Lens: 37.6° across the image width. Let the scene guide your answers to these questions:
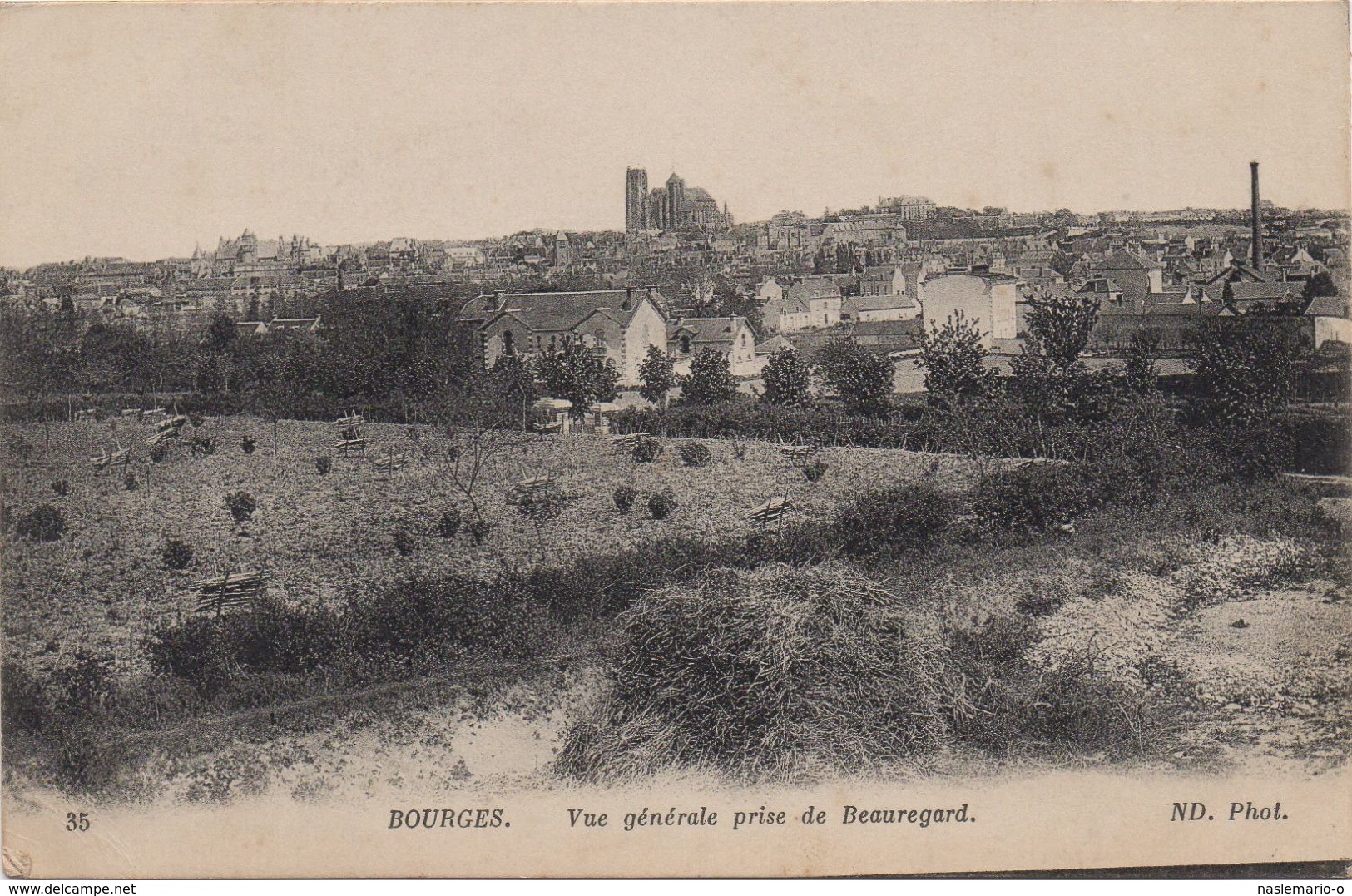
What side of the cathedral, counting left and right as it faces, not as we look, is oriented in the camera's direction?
left

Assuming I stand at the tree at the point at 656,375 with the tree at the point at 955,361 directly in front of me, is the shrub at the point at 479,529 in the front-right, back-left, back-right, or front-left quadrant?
back-right

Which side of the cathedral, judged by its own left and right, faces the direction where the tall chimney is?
back

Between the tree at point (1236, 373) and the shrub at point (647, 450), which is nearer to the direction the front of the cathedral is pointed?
the shrub

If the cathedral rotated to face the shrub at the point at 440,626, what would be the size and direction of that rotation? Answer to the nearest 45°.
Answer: approximately 45° to its left

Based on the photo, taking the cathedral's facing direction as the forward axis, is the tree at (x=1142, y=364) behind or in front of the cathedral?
behind
